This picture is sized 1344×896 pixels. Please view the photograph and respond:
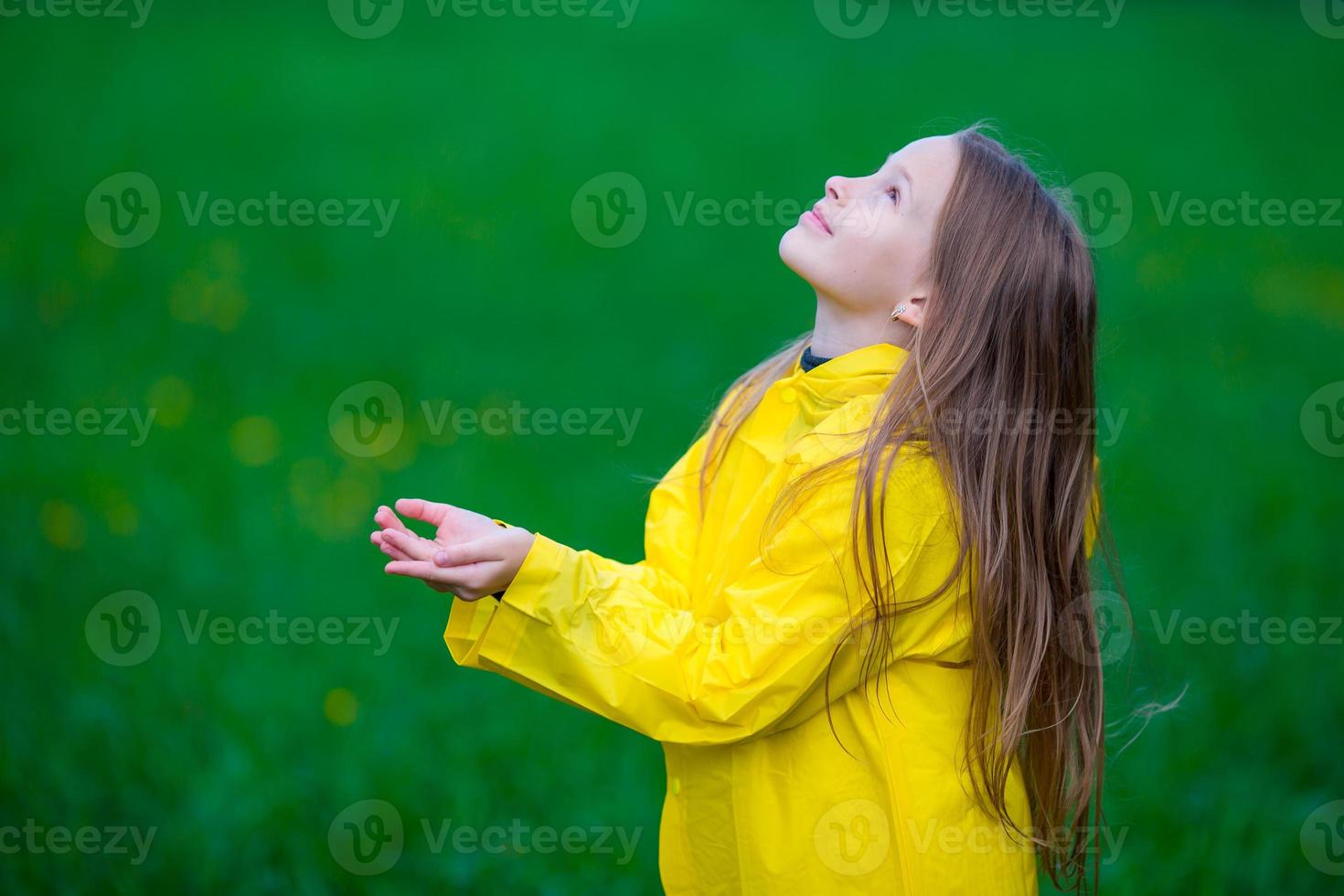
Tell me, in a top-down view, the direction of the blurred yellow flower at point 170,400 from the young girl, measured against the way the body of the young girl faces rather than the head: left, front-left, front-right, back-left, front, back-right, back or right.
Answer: front-right

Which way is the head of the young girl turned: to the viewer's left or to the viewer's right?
to the viewer's left

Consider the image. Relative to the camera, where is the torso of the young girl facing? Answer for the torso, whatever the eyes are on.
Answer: to the viewer's left

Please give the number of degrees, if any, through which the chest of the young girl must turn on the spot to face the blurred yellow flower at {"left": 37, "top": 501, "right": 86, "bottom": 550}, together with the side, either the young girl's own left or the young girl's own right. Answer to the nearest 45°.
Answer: approximately 45° to the young girl's own right
